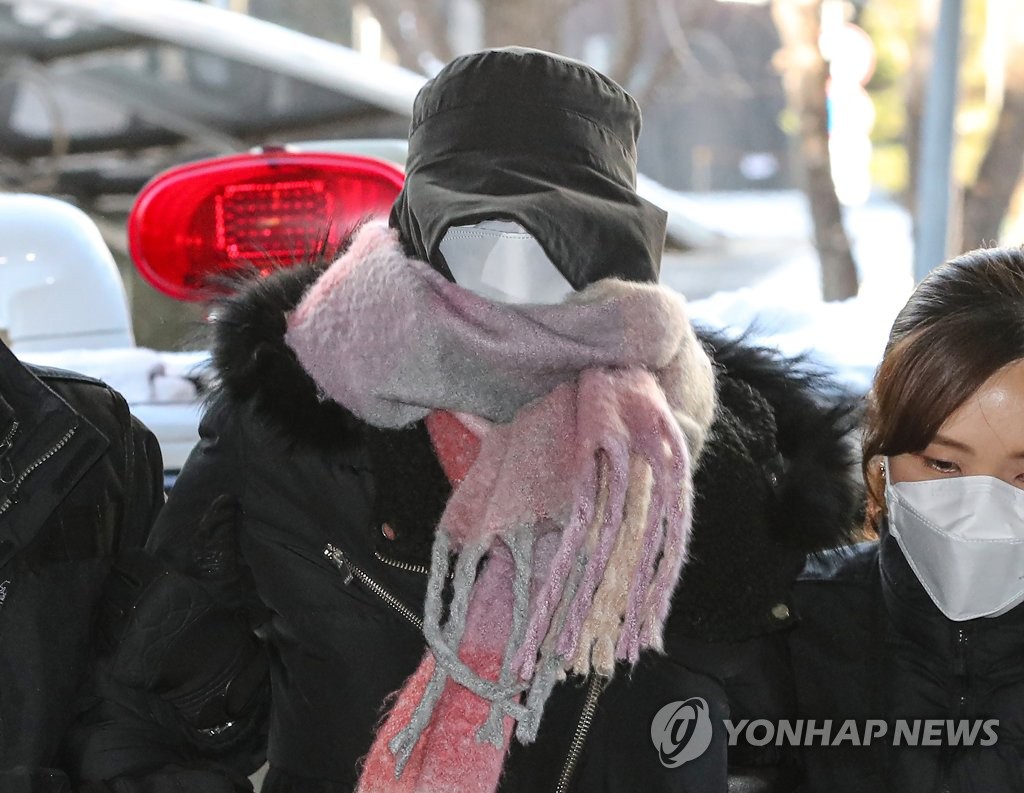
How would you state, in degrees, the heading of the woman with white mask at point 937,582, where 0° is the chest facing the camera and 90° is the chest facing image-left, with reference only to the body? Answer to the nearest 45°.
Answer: approximately 0°

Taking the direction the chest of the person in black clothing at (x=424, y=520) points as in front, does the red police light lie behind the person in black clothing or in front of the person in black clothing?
behind

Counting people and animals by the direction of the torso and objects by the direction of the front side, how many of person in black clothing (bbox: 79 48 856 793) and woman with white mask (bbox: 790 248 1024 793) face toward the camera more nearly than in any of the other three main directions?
2

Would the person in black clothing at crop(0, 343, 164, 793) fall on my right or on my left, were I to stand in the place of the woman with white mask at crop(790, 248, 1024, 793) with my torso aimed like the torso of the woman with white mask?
on my right

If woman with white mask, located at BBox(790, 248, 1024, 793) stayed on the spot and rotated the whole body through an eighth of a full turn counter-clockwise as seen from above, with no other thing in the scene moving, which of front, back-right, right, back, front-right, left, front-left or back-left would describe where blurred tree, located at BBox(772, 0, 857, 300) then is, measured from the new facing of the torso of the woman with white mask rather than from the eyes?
back-left

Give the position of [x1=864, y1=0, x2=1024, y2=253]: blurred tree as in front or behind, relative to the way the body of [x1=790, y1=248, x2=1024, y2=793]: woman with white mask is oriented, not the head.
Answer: behind

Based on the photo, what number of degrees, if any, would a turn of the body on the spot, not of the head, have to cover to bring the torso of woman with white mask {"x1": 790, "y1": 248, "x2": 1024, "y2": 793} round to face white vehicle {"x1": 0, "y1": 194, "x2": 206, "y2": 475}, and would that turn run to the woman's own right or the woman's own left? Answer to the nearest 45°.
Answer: approximately 90° to the woman's own right

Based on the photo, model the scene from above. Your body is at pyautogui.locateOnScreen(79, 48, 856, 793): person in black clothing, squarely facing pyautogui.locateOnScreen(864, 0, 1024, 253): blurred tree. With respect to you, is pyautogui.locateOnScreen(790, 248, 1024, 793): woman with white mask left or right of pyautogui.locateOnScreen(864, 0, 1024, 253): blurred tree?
right

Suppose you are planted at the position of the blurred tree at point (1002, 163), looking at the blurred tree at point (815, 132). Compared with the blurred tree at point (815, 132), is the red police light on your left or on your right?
left
